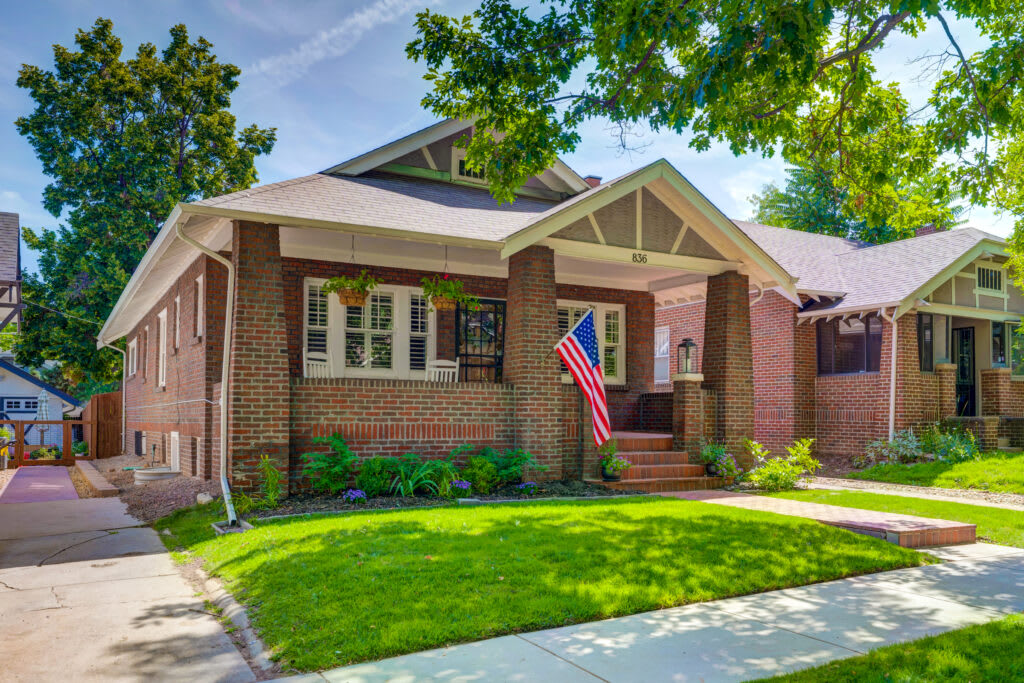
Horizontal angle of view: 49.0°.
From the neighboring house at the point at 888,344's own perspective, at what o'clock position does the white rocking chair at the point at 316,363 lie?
The white rocking chair is roughly at 3 o'clock from the neighboring house.

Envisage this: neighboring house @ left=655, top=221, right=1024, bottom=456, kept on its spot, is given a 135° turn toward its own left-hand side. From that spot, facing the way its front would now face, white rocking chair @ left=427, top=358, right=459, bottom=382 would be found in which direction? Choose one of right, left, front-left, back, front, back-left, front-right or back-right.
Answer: back-left

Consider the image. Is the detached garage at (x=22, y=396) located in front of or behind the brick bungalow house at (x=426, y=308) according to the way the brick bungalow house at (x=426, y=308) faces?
behind

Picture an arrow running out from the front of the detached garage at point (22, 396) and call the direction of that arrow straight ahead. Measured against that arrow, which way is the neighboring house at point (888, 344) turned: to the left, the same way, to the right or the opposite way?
the same way

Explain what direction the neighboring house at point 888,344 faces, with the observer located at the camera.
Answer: facing the viewer and to the right of the viewer

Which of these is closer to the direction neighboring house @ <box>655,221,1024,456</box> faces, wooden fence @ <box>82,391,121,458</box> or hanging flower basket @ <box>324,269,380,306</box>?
the hanging flower basket

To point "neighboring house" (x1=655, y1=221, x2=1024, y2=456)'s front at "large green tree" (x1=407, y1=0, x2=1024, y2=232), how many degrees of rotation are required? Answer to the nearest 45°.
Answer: approximately 45° to its right

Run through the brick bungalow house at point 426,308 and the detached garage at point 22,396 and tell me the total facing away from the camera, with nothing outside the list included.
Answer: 0

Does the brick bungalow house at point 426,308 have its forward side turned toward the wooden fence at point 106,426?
no

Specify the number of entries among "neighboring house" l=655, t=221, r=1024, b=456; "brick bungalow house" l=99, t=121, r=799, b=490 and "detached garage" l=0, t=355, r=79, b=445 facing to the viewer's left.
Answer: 0

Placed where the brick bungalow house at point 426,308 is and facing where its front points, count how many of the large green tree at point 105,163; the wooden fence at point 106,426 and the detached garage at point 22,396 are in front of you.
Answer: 0

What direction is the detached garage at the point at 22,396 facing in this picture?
toward the camera

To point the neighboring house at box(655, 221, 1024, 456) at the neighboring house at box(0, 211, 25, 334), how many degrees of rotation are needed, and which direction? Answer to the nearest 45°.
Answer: approximately 90° to its right

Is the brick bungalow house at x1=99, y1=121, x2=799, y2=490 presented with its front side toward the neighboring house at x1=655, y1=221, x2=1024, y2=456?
no
